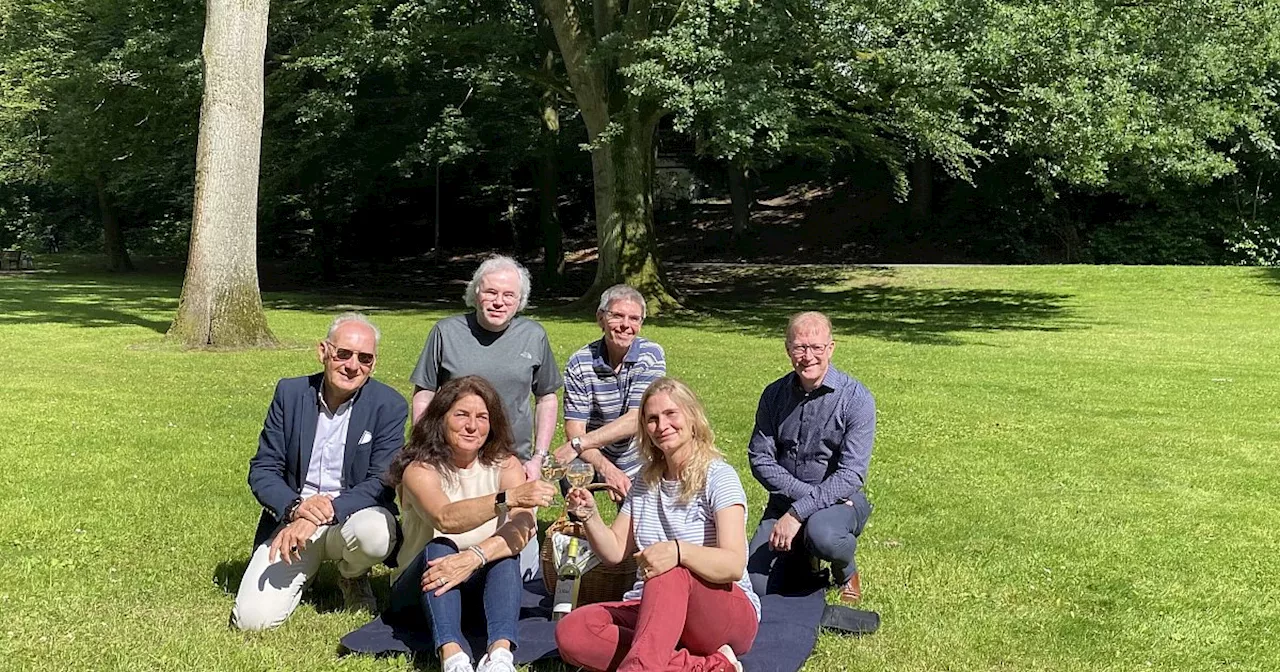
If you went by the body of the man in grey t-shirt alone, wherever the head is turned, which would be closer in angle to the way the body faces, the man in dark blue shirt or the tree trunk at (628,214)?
the man in dark blue shirt

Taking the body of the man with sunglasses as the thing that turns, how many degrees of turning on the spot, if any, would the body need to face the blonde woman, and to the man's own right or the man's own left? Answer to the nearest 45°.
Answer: approximately 45° to the man's own left

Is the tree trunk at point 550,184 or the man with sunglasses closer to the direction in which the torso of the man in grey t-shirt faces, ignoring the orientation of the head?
the man with sunglasses

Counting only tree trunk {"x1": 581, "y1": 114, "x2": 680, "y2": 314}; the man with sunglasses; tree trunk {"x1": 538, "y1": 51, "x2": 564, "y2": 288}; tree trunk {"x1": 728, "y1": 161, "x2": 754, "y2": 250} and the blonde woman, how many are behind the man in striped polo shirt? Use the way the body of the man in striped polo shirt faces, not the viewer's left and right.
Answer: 3

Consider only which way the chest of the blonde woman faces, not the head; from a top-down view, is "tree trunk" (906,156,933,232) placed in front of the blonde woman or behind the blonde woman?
behind

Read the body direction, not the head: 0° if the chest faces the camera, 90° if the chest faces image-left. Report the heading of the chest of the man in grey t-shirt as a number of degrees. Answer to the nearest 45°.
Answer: approximately 0°

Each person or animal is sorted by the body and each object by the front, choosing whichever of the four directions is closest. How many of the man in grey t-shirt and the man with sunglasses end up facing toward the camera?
2

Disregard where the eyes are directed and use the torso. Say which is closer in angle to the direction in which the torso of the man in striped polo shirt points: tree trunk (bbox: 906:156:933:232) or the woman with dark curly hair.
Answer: the woman with dark curly hair

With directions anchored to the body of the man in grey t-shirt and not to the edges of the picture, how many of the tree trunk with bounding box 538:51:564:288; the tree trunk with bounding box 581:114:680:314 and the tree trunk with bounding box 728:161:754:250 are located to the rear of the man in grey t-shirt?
3
